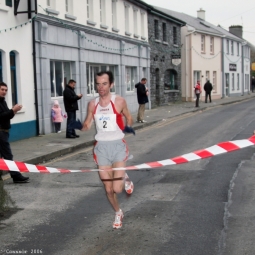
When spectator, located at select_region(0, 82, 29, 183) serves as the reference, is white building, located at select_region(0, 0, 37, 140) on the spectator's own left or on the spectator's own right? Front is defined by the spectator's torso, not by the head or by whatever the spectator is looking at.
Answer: on the spectator's own left

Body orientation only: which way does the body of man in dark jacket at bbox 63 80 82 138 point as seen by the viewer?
to the viewer's right

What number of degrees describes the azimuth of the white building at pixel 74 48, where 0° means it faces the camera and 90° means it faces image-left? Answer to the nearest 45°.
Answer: approximately 315°

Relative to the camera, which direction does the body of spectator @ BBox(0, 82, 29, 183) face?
to the viewer's right

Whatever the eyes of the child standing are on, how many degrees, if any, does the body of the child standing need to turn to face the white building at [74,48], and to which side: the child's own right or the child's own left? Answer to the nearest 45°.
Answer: approximately 135° to the child's own left

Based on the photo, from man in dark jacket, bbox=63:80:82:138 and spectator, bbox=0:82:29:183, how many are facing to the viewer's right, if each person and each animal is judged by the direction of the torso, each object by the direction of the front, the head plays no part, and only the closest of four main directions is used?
2
